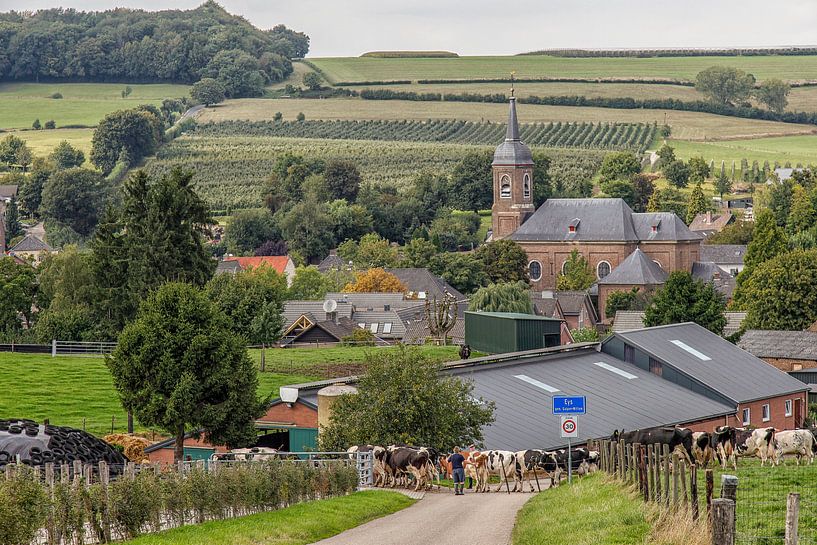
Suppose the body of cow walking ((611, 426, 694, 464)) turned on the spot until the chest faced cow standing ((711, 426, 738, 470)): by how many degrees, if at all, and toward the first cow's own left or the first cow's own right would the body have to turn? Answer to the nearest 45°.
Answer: approximately 180°

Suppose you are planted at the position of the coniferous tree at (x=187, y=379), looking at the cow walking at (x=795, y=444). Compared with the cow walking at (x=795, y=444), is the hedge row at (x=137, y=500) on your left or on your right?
right

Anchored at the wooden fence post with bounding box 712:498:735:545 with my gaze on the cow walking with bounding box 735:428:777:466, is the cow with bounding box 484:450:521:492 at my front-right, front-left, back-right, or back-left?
front-left

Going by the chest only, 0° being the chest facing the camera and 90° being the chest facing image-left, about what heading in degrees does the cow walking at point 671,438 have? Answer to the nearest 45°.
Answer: approximately 90°

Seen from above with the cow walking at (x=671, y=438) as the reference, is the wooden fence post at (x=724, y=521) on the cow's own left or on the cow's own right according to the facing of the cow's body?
on the cow's own left

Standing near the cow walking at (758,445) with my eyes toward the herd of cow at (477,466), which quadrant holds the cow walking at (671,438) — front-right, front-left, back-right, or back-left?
front-right

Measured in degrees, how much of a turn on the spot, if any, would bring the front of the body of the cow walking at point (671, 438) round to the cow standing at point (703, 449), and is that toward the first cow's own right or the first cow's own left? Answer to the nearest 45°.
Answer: approximately 180°

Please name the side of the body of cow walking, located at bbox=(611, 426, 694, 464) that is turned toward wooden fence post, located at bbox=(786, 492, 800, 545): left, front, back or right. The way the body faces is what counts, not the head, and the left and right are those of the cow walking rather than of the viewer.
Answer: left
